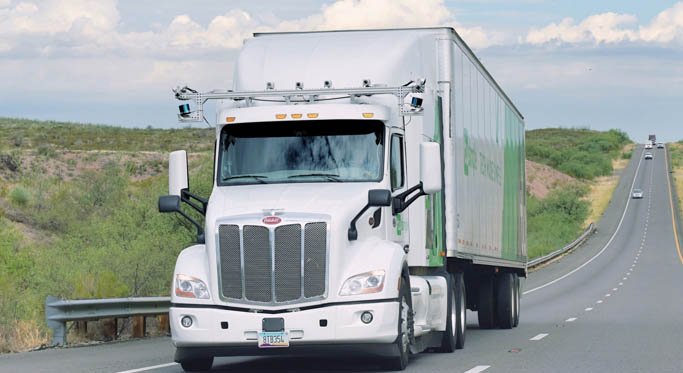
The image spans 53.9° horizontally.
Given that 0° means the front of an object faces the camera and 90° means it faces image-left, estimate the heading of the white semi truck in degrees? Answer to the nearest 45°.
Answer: approximately 0°

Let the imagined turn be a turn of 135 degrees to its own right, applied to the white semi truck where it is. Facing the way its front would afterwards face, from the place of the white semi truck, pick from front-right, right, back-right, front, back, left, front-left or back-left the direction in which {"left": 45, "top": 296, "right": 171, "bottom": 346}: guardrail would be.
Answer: front
